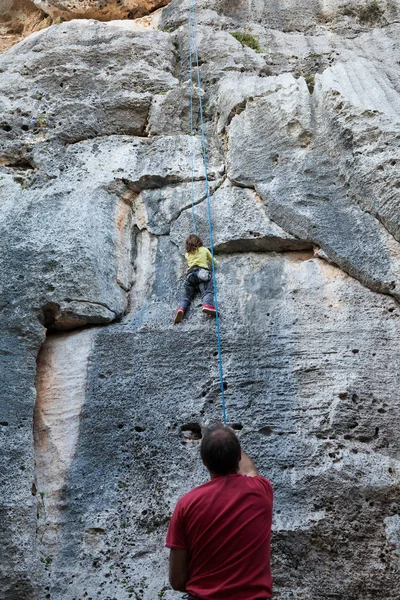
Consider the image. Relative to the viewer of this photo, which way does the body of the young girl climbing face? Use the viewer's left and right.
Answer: facing away from the viewer

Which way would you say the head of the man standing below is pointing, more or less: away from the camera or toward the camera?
away from the camera

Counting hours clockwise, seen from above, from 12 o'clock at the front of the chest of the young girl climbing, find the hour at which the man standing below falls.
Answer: The man standing below is roughly at 6 o'clock from the young girl climbing.

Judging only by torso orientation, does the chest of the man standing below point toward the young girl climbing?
yes

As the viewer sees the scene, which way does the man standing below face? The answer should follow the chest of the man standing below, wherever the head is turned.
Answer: away from the camera

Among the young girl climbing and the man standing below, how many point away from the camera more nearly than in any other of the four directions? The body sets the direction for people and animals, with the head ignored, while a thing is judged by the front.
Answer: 2
